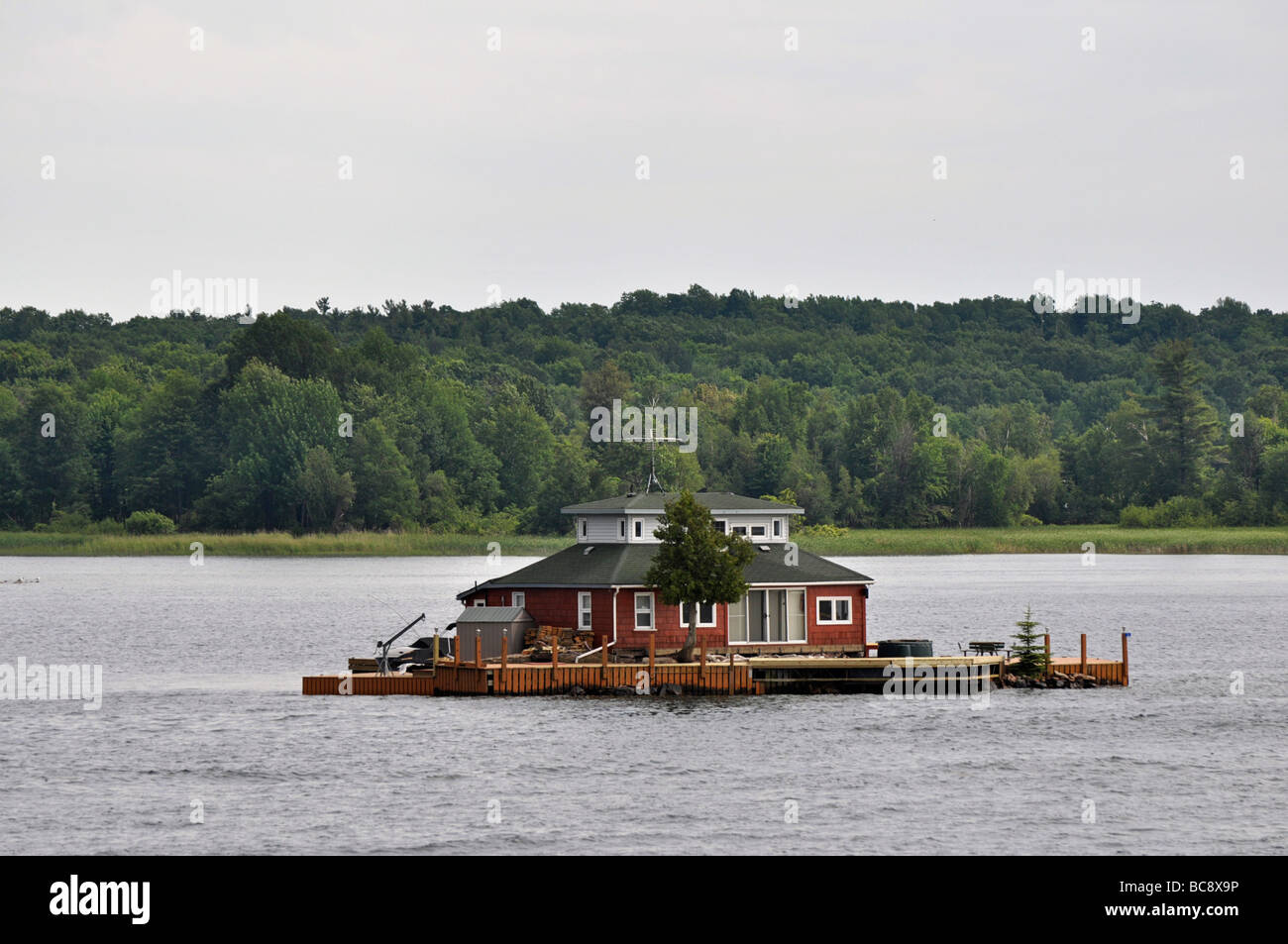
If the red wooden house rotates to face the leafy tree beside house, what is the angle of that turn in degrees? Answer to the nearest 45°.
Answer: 0° — it already faces it

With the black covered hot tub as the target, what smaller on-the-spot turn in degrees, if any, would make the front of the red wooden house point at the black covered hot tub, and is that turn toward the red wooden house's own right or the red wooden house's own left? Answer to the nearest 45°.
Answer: approximately 90° to the red wooden house's own left

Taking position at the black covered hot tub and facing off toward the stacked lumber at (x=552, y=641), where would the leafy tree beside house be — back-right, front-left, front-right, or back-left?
front-left

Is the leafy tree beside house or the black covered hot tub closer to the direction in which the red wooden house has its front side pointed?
the leafy tree beside house

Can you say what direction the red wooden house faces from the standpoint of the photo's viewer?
facing the viewer
